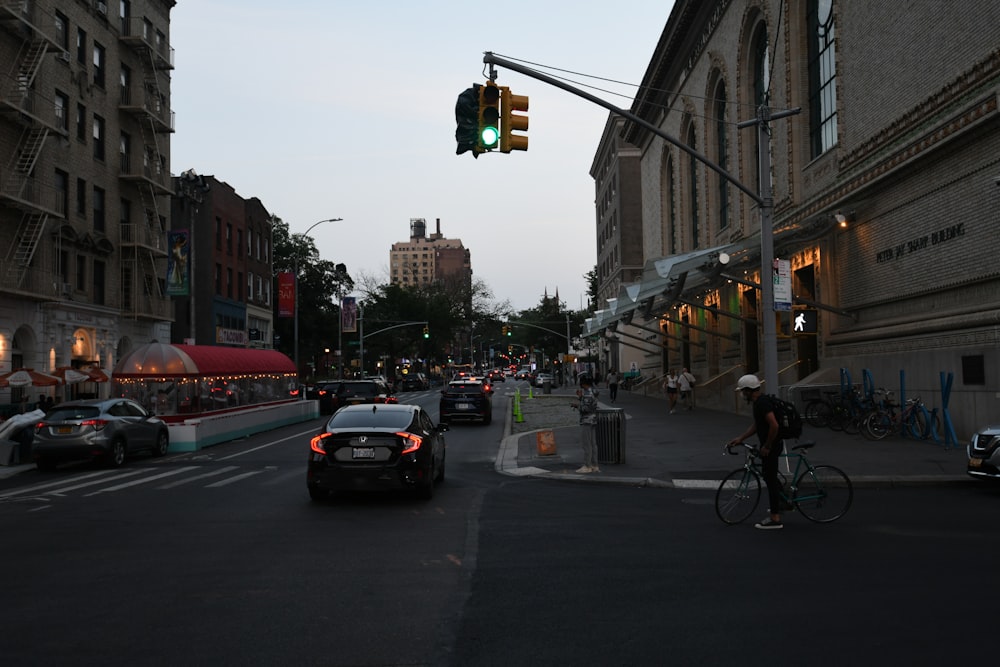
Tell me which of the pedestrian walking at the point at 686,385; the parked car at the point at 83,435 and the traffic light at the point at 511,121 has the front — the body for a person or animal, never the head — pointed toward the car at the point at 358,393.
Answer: the parked car at the point at 83,435

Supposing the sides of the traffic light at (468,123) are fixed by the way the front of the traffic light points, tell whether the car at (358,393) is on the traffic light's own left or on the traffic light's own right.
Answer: on the traffic light's own right

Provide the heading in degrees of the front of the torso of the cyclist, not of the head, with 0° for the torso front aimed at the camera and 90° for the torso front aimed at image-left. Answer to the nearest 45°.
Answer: approximately 90°

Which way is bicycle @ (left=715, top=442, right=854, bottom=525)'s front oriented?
to the viewer's left

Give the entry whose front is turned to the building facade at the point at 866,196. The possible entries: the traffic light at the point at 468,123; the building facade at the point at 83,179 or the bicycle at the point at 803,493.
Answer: the building facade at the point at 83,179

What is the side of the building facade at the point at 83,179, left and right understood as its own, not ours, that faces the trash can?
front

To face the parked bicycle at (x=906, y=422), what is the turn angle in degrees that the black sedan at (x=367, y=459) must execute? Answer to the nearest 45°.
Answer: approximately 45° to its right

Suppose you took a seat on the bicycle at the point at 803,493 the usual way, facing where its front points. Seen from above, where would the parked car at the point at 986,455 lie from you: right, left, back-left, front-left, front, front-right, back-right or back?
back-right

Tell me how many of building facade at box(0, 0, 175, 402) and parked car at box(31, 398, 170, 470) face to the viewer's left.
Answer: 0

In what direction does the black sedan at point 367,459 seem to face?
away from the camera

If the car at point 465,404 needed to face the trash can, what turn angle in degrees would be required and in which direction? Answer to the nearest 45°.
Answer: approximately 180°

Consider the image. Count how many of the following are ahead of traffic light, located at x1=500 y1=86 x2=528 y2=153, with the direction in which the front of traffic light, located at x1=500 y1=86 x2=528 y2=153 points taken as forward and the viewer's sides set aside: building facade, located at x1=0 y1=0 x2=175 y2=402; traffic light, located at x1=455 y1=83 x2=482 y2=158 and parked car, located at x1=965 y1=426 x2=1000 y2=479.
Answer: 1
